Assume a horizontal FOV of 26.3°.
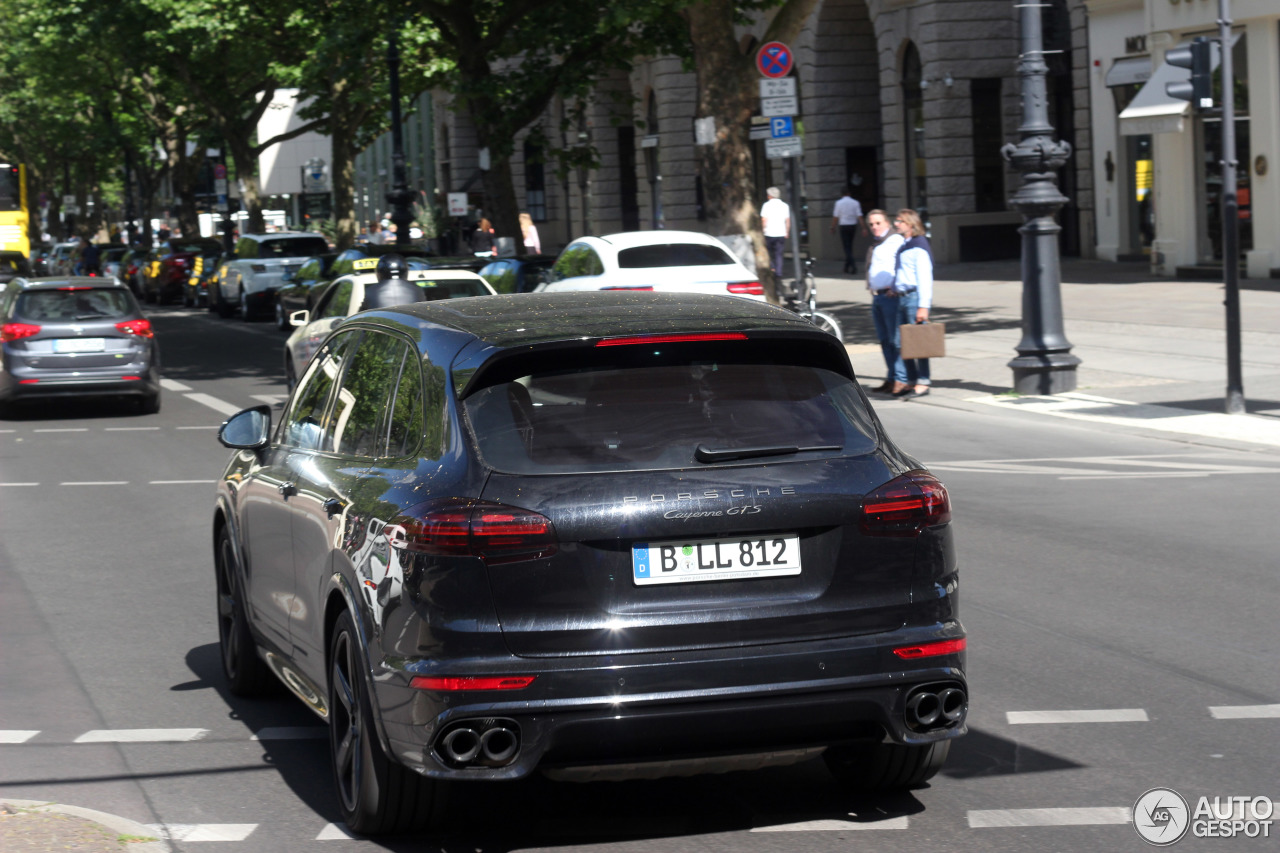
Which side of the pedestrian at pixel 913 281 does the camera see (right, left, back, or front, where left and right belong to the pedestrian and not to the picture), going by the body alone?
left

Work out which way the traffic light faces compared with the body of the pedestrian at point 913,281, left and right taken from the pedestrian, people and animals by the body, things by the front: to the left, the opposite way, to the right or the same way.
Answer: the same way

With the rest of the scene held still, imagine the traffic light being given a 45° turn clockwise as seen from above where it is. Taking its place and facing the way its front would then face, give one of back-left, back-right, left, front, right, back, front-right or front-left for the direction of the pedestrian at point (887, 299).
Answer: front

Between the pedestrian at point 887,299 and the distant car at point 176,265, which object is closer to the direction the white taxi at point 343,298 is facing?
the distant car

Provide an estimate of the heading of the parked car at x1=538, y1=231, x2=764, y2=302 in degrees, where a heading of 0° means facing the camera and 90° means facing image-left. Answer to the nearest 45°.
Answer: approximately 135°

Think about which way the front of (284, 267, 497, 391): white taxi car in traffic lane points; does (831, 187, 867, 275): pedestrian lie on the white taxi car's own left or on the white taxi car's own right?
on the white taxi car's own right

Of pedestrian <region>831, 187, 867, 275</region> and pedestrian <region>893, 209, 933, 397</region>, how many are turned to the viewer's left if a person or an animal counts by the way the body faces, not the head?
1

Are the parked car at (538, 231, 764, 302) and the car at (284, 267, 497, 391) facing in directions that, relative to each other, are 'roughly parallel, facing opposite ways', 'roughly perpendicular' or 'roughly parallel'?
roughly parallel

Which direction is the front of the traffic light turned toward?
to the viewer's left
